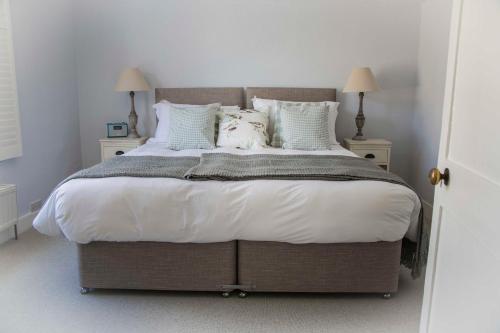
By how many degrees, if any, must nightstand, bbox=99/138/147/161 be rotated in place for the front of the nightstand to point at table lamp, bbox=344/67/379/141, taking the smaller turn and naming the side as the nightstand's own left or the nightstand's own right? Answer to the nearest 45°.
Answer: approximately 90° to the nightstand's own left

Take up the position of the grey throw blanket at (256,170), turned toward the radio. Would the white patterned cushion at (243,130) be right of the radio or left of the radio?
right

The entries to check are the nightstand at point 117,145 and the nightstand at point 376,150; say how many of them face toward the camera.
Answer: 2

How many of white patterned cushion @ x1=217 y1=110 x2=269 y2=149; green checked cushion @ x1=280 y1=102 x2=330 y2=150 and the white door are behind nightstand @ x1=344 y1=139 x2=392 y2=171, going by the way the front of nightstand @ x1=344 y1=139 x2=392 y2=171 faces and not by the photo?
0

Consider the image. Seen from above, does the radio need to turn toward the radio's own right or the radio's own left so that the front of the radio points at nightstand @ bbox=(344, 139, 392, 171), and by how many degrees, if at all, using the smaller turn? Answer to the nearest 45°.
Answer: approximately 45° to the radio's own left

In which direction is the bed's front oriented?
toward the camera

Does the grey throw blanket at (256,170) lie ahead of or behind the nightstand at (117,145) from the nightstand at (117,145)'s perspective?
ahead

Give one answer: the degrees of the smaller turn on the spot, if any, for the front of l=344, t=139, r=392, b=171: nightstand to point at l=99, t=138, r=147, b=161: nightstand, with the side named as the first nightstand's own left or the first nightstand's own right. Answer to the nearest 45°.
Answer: approximately 90° to the first nightstand's own right

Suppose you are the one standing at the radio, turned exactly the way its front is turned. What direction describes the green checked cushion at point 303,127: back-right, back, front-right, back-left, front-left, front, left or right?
front-left

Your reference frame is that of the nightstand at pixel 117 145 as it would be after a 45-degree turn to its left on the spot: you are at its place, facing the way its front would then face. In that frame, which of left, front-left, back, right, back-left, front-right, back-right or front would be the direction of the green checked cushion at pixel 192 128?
front

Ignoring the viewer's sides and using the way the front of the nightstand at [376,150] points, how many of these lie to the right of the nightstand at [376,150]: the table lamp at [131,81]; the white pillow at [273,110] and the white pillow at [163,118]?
3

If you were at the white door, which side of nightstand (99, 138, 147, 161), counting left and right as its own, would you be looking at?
front

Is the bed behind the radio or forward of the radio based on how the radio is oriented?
forward

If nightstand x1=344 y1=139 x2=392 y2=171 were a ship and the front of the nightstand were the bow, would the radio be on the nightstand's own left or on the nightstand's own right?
on the nightstand's own right

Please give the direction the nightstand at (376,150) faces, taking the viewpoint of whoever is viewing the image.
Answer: facing the viewer

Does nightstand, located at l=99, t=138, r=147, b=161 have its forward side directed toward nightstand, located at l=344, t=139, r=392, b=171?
no

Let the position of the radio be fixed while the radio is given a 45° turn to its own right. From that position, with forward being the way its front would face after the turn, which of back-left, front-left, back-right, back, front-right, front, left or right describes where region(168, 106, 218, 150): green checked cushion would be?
left

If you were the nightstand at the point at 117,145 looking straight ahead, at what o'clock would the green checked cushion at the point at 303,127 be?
The green checked cushion is roughly at 10 o'clock from the nightstand.

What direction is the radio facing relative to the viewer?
toward the camera
